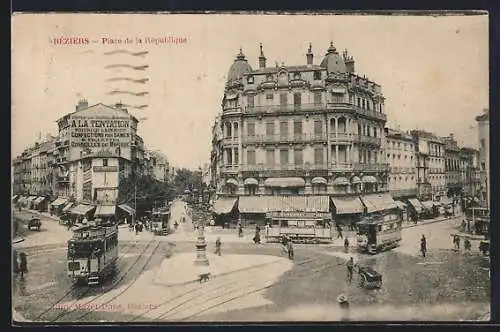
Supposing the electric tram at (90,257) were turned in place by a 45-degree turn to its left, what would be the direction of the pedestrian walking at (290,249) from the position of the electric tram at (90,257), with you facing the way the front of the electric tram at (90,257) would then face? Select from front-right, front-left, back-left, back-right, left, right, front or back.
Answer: left

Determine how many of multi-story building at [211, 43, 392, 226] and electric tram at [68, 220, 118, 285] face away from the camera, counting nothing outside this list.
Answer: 0

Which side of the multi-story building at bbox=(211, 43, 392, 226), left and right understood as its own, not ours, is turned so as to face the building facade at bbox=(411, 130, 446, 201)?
left

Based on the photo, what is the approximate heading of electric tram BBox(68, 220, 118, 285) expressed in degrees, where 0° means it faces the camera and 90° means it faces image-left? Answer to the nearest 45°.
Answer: approximately 45°

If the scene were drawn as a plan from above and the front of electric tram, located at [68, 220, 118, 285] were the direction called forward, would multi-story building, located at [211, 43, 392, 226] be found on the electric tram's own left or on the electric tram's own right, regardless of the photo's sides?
on the electric tram's own left

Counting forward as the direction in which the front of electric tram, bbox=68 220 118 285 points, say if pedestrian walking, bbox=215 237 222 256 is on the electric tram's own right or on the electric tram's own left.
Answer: on the electric tram's own left

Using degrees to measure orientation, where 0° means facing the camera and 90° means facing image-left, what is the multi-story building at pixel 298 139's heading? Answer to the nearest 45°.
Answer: approximately 0°

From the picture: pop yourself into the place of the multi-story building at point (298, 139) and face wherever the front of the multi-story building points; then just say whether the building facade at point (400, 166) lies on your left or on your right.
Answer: on your left

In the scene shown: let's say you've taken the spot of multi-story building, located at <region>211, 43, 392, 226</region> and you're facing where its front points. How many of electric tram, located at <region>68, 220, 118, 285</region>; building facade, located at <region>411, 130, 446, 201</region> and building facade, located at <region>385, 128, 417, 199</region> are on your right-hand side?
1
